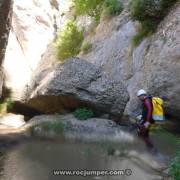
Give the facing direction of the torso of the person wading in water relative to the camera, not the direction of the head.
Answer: to the viewer's left
